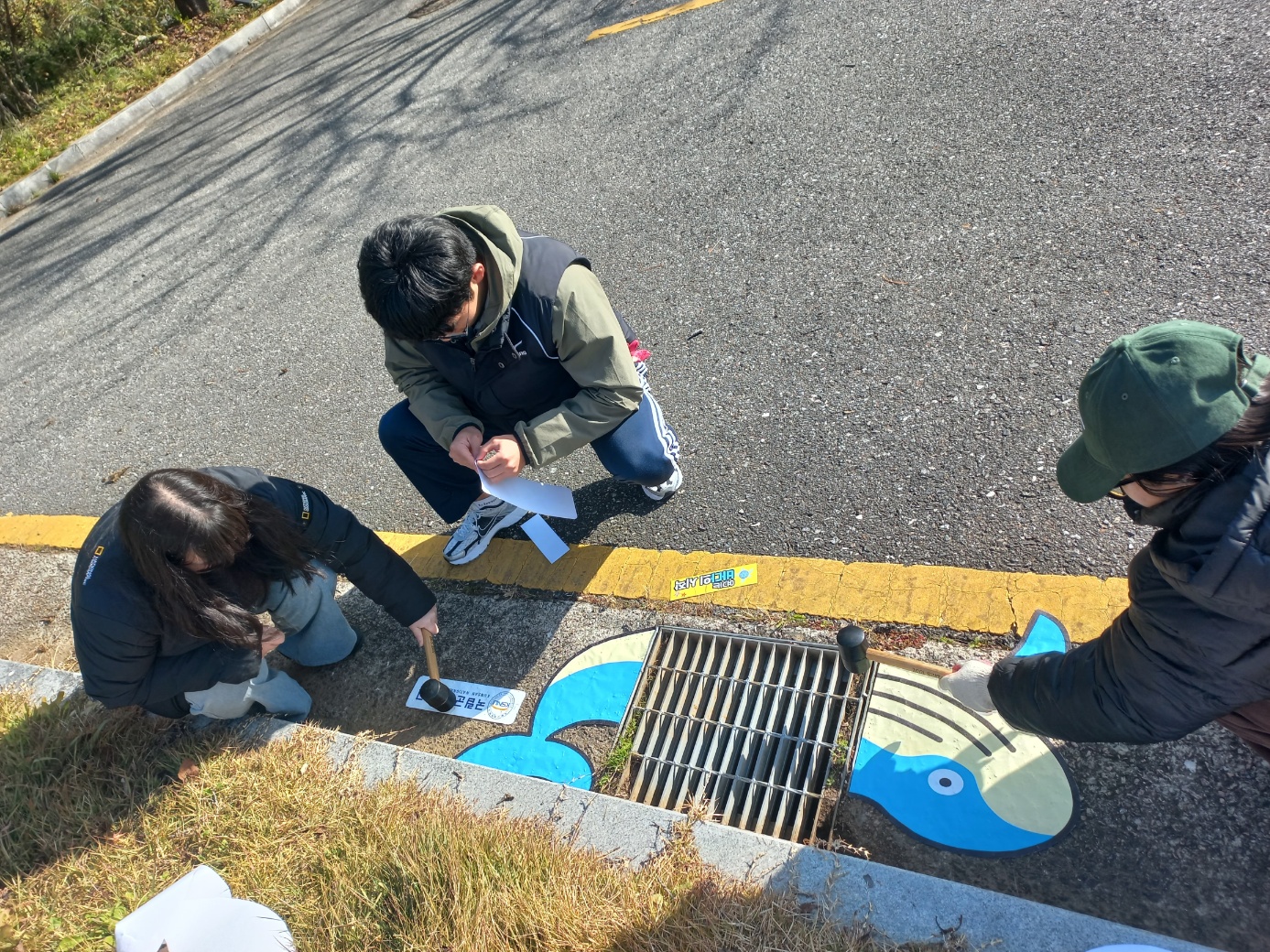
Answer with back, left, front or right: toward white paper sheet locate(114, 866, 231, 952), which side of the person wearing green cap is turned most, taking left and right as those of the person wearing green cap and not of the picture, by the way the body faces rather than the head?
front

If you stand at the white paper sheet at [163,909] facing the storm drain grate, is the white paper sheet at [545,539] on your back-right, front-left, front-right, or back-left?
front-left

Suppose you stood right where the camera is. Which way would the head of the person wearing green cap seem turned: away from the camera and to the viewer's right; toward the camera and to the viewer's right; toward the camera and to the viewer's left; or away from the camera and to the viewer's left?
toward the camera and to the viewer's left

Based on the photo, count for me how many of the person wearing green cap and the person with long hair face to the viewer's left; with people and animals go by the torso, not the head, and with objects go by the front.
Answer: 1

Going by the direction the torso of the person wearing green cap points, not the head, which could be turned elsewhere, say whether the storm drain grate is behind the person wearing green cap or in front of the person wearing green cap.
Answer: in front

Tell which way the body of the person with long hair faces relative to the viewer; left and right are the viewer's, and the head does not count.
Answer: facing the viewer and to the right of the viewer

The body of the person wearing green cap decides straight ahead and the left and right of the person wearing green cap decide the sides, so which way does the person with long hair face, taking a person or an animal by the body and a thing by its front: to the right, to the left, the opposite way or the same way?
the opposite way

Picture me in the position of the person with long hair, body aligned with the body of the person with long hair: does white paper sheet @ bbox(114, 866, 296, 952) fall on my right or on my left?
on my right

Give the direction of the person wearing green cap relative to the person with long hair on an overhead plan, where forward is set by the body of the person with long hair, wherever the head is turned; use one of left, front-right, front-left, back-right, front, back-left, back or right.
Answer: front

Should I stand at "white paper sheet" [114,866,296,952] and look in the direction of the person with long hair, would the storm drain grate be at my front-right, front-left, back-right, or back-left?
front-right

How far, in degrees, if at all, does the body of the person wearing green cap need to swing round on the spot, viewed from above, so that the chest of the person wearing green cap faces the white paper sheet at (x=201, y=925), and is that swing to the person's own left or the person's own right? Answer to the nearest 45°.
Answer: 0° — they already face it

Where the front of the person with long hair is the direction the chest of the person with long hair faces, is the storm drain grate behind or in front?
in front

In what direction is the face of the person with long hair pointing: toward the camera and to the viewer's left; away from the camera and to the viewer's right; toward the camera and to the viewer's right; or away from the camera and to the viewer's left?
toward the camera and to the viewer's right

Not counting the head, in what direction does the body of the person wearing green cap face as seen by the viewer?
to the viewer's left
